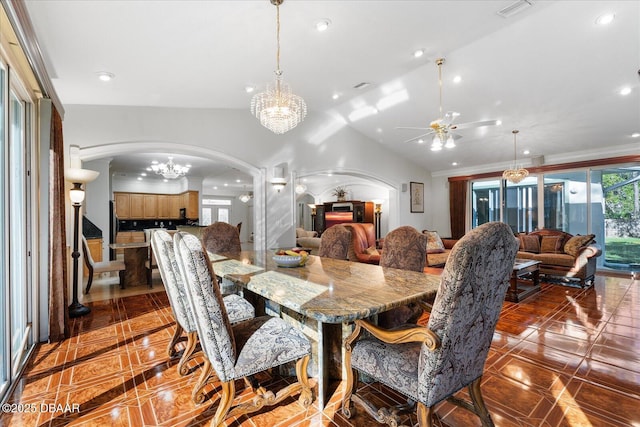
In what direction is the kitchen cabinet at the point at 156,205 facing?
toward the camera

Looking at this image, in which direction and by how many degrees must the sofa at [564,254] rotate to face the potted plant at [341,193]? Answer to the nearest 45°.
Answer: approximately 45° to its right

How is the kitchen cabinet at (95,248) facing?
toward the camera

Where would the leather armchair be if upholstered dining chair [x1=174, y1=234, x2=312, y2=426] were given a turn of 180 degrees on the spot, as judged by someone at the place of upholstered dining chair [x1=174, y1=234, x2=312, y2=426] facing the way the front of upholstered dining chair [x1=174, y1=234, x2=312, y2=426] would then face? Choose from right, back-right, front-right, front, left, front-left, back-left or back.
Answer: back-right

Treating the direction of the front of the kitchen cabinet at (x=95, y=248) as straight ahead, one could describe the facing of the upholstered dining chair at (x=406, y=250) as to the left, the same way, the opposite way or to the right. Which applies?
to the right

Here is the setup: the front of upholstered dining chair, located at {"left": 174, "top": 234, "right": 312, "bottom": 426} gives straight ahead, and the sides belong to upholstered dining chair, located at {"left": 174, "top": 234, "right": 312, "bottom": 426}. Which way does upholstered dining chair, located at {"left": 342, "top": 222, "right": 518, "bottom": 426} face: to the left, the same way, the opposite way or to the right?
to the left

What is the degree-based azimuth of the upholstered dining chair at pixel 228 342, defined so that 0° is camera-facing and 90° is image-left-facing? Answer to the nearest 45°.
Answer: approximately 270°

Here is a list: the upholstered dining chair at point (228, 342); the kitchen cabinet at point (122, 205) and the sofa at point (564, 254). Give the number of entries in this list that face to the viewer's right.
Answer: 1

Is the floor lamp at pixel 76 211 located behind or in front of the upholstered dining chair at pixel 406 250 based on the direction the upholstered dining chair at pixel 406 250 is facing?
in front

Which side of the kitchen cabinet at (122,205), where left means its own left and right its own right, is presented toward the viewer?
front

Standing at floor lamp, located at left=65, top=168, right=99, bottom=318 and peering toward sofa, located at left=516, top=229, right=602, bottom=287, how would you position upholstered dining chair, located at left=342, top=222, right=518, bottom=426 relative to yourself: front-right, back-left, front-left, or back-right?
front-right

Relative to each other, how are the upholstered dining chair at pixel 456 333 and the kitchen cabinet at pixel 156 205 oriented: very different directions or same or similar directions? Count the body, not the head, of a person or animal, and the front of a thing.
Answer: very different directions

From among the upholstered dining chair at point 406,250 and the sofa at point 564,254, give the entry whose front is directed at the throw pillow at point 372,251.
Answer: the sofa

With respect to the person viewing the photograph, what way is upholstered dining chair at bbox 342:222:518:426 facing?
facing away from the viewer and to the left of the viewer

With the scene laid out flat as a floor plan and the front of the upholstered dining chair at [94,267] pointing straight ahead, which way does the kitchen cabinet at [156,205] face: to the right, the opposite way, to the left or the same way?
to the right

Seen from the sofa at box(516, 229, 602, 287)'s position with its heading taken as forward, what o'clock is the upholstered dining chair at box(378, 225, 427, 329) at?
The upholstered dining chair is roughly at 11 o'clock from the sofa.

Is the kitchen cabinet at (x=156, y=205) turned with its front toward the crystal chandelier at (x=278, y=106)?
yes

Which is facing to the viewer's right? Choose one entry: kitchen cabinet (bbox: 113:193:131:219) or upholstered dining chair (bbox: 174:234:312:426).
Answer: the upholstered dining chair
